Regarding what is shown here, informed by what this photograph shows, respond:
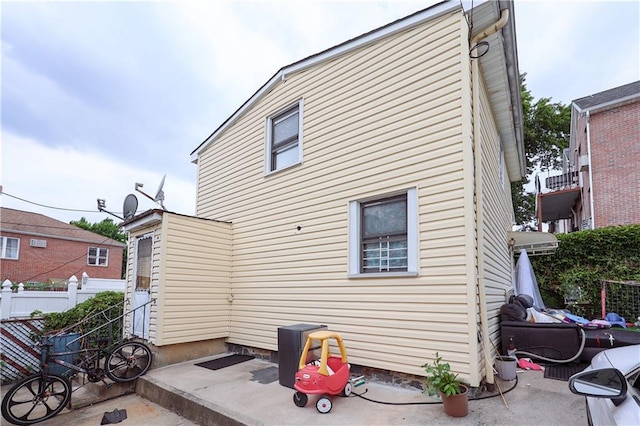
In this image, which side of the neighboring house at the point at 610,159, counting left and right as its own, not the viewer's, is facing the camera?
left

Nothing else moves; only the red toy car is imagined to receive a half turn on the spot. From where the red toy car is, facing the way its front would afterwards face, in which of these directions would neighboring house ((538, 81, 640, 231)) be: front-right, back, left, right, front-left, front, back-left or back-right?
front

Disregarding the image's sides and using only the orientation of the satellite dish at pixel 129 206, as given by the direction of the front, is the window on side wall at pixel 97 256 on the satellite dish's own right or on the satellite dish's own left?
on the satellite dish's own right

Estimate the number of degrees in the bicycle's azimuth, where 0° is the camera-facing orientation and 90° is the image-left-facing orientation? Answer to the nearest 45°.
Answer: approximately 45°

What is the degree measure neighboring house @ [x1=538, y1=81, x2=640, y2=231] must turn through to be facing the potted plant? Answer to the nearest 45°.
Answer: approximately 90° to its left
